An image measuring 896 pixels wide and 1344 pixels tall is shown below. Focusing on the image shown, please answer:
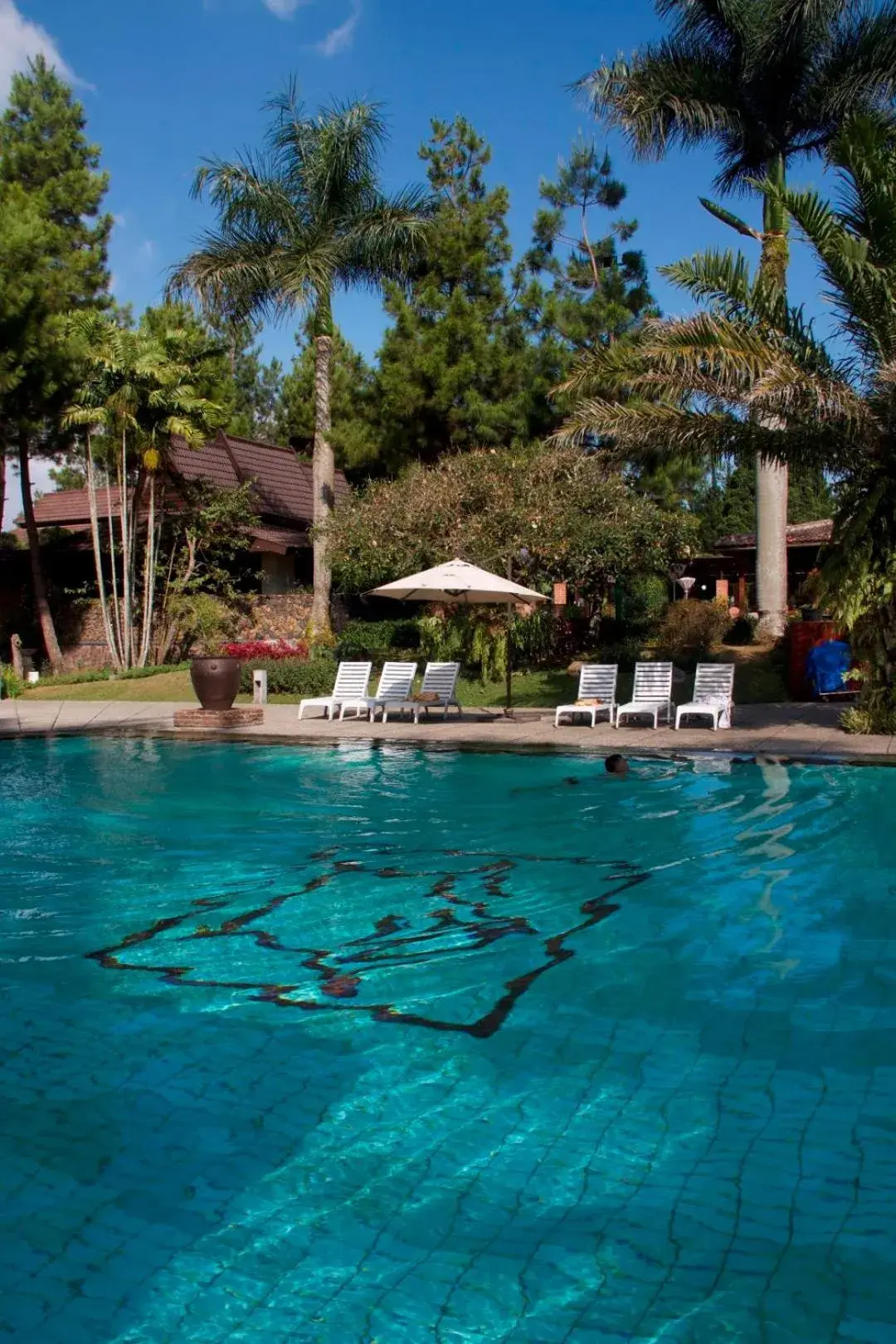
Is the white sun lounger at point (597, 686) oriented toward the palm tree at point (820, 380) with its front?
no

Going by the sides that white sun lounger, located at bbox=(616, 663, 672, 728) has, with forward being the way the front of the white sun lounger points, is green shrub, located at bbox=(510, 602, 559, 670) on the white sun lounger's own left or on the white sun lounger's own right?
on the white sun lounger's own right

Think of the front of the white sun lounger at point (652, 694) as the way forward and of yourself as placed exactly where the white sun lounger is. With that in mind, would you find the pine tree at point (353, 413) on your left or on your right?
on your right

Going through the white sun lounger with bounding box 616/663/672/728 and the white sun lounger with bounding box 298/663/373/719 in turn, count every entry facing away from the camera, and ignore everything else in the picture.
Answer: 0

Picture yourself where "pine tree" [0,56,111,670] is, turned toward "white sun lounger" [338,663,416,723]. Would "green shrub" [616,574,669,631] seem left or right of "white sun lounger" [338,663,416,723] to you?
left

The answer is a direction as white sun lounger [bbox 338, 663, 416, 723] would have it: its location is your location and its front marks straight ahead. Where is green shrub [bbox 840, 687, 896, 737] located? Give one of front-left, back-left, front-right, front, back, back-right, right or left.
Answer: left

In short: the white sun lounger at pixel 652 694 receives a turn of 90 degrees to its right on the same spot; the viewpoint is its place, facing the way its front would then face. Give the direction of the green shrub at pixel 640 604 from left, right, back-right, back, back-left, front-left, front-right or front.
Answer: front-right

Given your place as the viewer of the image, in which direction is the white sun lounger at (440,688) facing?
facing the viewer and to the left of the viewer

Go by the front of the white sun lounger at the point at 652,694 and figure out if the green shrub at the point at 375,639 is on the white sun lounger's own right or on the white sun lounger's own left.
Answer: on the white sun lounger's own right

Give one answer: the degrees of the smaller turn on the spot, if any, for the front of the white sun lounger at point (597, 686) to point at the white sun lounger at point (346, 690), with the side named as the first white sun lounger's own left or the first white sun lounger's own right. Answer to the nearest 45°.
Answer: approximately 45° to the first white sun lounger's own right

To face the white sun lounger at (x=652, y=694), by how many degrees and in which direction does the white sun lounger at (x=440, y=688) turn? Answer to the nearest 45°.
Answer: approximately 90° to its left

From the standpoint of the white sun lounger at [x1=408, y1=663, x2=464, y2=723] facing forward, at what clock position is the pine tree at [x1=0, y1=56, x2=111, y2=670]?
The pine tree is roughly at 3 o'clock from the white sun lounger.

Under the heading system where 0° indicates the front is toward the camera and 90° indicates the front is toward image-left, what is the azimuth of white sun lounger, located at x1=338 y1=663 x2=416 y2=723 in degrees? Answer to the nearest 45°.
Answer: approximately 45°

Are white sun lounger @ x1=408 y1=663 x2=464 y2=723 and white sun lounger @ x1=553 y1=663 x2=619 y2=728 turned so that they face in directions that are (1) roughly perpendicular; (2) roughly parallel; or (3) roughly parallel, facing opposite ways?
roughly parallel

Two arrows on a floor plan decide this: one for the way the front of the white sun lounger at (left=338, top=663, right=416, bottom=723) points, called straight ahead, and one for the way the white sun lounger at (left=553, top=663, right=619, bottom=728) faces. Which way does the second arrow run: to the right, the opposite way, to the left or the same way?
the same way

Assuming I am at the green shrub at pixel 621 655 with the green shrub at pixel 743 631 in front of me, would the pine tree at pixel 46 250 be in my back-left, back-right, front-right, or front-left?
back-left

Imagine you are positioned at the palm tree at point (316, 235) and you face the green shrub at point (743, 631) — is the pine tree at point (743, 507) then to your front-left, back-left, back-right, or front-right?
front-left
